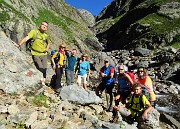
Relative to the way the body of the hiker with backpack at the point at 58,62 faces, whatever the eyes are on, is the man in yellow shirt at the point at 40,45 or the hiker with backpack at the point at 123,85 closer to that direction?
the hiker with backpack

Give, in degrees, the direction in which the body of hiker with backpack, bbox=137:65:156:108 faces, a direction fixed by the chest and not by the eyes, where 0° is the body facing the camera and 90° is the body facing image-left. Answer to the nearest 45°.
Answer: approximately 45°

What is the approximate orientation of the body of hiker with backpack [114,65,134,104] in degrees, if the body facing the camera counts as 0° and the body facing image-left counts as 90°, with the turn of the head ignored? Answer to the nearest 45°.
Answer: approximately 45°

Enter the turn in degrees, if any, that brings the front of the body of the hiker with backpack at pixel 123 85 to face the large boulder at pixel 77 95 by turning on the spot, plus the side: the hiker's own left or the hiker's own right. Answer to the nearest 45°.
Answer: approximately 45° to the hiker's own right
